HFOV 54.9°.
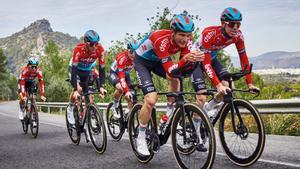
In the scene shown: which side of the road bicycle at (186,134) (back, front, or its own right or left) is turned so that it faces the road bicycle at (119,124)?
back

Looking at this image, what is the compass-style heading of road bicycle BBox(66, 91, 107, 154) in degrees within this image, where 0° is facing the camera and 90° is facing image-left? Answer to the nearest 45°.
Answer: approximately 315°

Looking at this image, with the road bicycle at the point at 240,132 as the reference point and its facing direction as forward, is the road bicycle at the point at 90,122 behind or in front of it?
behind

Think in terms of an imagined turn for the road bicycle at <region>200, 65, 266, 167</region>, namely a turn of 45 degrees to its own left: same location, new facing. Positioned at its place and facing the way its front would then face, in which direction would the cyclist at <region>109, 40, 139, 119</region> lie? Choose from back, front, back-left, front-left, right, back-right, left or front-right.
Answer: back-left

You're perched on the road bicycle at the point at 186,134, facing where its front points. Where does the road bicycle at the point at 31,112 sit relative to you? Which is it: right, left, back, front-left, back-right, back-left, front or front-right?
back

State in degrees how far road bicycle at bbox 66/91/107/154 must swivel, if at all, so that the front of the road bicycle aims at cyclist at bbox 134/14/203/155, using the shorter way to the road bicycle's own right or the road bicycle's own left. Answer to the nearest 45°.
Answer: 0° — it already faces them
